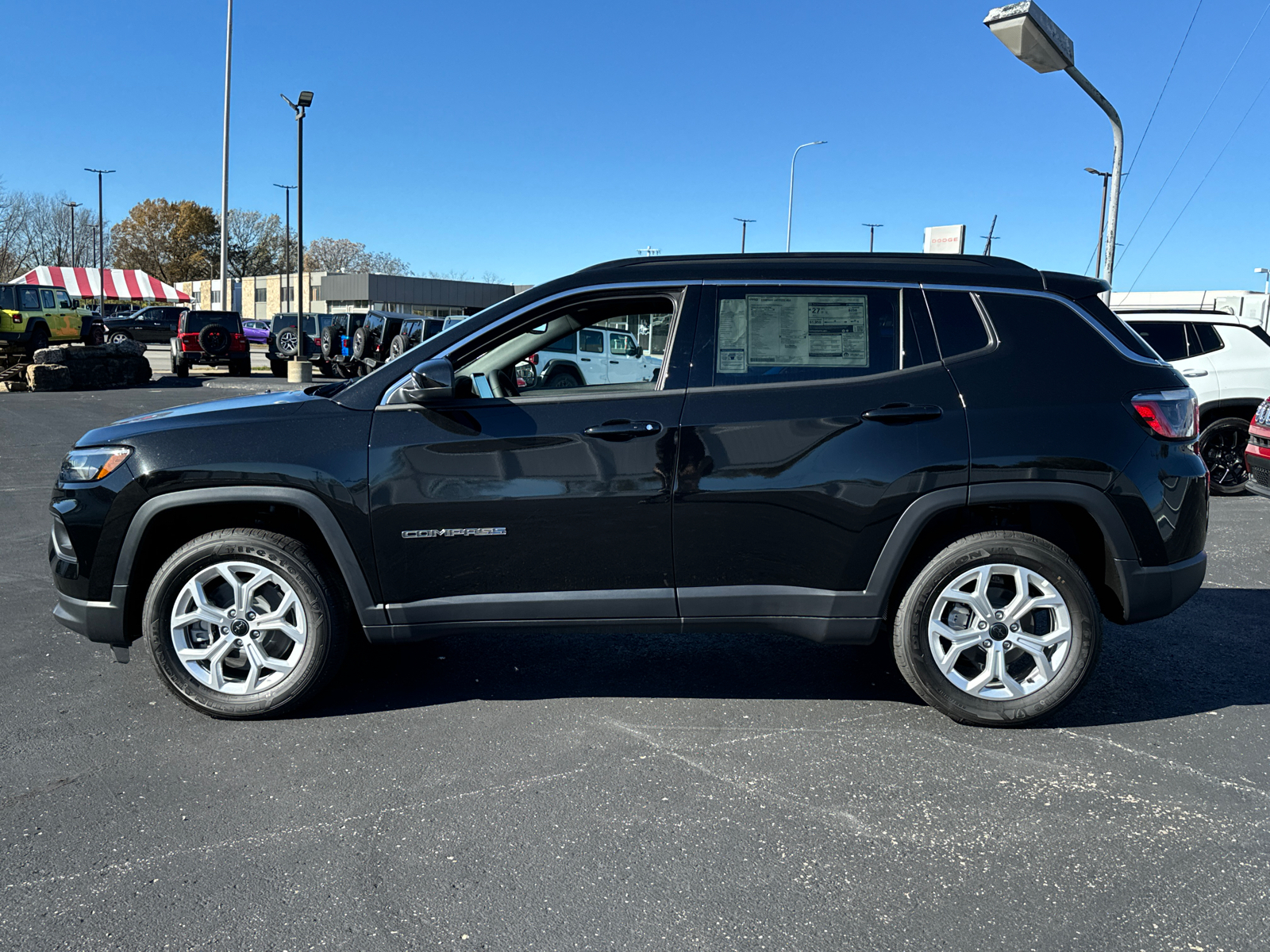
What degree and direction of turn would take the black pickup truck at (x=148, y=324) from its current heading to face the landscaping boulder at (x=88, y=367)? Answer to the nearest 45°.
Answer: approximately 90° to its left

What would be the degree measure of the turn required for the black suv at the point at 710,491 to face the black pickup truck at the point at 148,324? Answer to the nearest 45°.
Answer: approximately 45° to its right

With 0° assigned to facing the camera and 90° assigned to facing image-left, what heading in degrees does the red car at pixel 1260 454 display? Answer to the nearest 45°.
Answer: approximately 45°

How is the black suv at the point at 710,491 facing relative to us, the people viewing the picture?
facing to the left of the viewer

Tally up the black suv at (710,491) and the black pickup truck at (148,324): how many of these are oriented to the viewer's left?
2

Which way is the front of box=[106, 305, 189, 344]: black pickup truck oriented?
to the viewer's left
